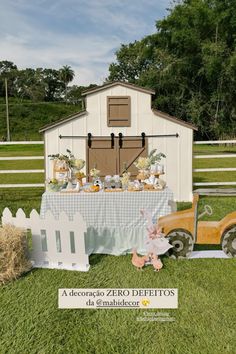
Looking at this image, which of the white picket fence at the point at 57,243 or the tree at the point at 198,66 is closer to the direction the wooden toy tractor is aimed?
the white picket fence

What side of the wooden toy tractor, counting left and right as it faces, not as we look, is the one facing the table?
front

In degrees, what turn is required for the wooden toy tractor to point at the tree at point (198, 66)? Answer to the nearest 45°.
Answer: approximately 90° to its right

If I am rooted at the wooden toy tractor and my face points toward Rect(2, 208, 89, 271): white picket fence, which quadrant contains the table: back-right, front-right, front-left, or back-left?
front-right

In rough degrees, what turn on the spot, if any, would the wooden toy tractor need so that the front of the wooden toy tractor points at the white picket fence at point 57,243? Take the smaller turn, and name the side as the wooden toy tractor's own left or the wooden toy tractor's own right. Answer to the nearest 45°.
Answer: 0° — it already faces it

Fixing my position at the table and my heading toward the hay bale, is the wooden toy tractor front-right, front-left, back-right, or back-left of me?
back-left

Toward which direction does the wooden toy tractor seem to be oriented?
to the viewer's left

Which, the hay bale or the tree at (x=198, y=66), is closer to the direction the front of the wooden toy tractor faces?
the hay bale
